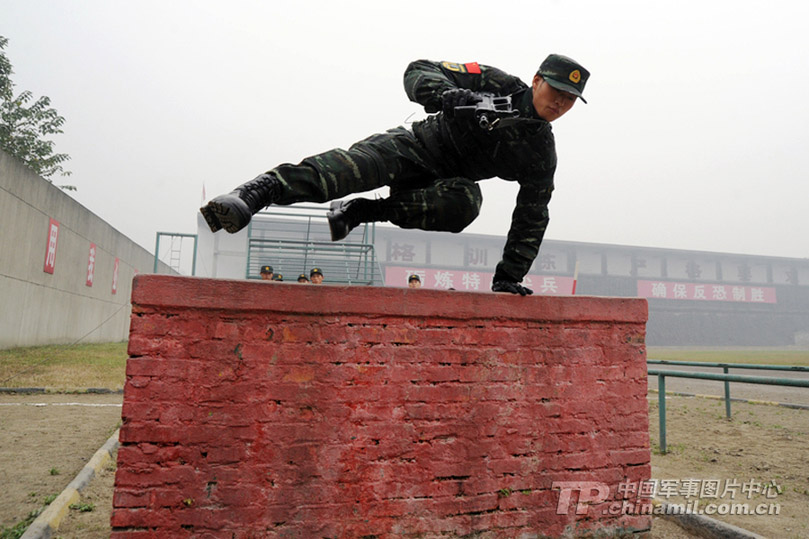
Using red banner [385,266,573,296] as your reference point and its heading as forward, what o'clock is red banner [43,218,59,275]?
red banner [43,218,59,275] is roughly at 1 o'clock from red banner [385,266,573,296].

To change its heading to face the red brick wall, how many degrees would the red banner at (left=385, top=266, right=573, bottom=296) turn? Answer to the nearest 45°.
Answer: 0° — it already faces it

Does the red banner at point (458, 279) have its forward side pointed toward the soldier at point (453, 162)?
yes

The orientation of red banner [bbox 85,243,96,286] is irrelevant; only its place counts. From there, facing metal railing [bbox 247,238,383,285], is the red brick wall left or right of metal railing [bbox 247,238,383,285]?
right

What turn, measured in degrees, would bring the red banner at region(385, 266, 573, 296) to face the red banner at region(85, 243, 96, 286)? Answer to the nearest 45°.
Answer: approximately 45° to its right

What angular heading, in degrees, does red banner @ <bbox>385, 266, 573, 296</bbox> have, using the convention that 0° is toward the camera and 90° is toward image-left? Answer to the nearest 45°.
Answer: approximately 0°

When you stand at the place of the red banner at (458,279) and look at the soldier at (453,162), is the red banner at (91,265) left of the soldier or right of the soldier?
right

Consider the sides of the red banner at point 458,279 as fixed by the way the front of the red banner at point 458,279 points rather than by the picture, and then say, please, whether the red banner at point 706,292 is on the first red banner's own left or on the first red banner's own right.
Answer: on the first red banner's own left

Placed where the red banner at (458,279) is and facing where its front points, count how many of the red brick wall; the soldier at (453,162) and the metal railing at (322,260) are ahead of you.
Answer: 3

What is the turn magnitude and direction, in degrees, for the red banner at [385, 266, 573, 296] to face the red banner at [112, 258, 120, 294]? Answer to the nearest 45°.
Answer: approximately 45° to its right
